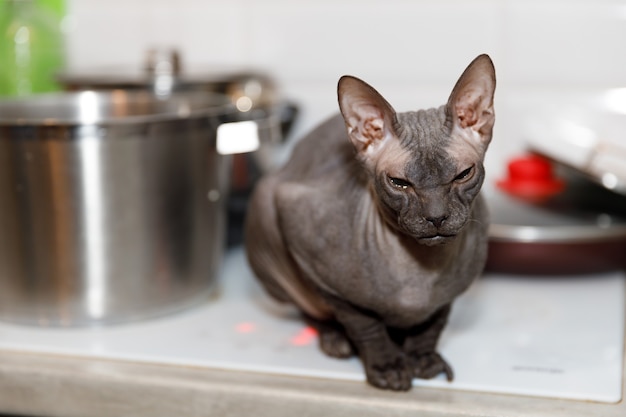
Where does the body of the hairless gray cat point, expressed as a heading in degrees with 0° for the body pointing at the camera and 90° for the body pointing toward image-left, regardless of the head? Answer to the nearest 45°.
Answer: approximately 315°
